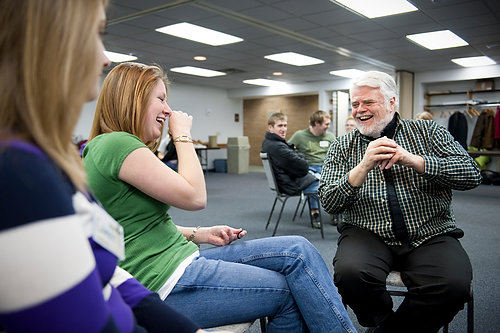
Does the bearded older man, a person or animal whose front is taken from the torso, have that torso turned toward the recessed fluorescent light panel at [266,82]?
no

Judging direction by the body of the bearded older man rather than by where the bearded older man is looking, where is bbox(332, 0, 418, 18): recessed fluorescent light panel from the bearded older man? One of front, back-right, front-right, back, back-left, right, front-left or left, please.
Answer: back

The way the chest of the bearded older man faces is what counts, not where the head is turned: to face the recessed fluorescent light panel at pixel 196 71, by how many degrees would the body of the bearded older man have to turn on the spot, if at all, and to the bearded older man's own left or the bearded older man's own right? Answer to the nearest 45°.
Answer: approximately 135° to the bearded older man's own right

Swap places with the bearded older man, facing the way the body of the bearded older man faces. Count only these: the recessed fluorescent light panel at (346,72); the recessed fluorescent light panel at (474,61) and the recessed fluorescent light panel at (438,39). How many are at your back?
3

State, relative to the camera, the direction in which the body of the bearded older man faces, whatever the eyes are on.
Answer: toward the camera

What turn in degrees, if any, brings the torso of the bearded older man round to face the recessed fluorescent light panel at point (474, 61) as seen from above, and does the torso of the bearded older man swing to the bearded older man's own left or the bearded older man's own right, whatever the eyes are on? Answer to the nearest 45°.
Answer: approximately 180°

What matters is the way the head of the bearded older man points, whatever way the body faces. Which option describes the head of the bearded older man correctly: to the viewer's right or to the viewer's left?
to the viewer's left

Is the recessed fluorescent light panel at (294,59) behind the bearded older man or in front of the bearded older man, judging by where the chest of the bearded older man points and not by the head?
behind

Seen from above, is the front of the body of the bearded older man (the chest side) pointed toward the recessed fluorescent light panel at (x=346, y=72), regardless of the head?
no

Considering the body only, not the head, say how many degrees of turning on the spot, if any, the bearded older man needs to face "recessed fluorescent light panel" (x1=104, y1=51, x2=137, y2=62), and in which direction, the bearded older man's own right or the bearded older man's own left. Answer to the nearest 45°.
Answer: approximately 135° to the bearded older man's own right

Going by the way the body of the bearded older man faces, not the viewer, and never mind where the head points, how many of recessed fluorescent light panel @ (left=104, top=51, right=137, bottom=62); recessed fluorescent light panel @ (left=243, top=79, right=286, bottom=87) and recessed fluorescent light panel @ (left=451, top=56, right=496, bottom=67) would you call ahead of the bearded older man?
0
